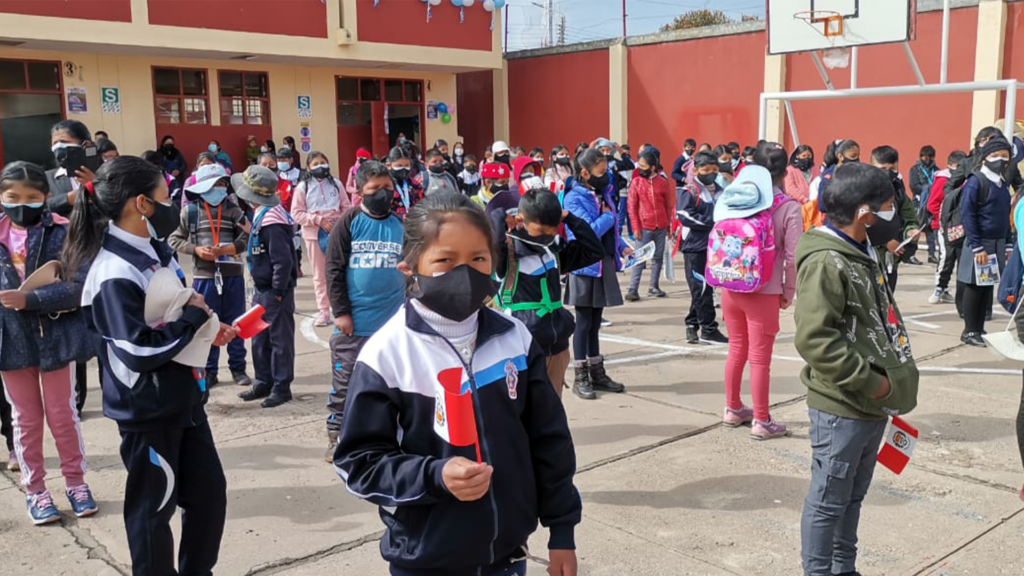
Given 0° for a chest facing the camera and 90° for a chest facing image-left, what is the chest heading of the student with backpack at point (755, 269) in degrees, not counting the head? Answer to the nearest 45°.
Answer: approximately 225°

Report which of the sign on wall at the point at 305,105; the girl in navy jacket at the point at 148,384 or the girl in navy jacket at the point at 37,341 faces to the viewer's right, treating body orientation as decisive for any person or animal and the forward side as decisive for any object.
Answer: the girl in navy jacket at the point at 148,384

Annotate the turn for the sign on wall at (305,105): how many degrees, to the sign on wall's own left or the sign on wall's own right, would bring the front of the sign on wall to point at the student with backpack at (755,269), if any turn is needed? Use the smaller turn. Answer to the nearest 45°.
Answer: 0° — it already faces them

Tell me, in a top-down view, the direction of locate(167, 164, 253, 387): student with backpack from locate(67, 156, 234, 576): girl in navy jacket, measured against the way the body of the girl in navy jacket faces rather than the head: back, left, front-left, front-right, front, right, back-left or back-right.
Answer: left

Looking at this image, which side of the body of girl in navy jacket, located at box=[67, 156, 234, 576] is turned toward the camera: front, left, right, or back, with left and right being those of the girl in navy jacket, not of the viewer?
right

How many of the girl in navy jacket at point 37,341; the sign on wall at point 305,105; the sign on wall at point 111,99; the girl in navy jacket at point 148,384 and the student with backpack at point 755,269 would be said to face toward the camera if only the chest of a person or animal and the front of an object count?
3

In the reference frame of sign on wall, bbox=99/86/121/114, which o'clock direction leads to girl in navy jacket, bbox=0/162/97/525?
The girl in navy jacket is roughly at 12 o'clock from the sign on wall.

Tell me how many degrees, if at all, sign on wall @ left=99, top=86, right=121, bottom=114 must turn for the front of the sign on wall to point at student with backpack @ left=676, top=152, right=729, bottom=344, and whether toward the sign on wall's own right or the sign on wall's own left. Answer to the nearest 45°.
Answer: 0° — it already faces them

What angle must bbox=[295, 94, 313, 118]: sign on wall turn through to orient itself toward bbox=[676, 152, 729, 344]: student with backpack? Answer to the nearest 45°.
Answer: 0° — it already faces them

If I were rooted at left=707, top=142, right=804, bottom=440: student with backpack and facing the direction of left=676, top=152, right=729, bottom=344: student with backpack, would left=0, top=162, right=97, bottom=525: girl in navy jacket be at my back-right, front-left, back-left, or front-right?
back-left

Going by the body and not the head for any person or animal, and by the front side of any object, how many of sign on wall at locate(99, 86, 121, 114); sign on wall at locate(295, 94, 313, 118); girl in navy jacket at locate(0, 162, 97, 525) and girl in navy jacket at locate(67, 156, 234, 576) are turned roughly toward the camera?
3
